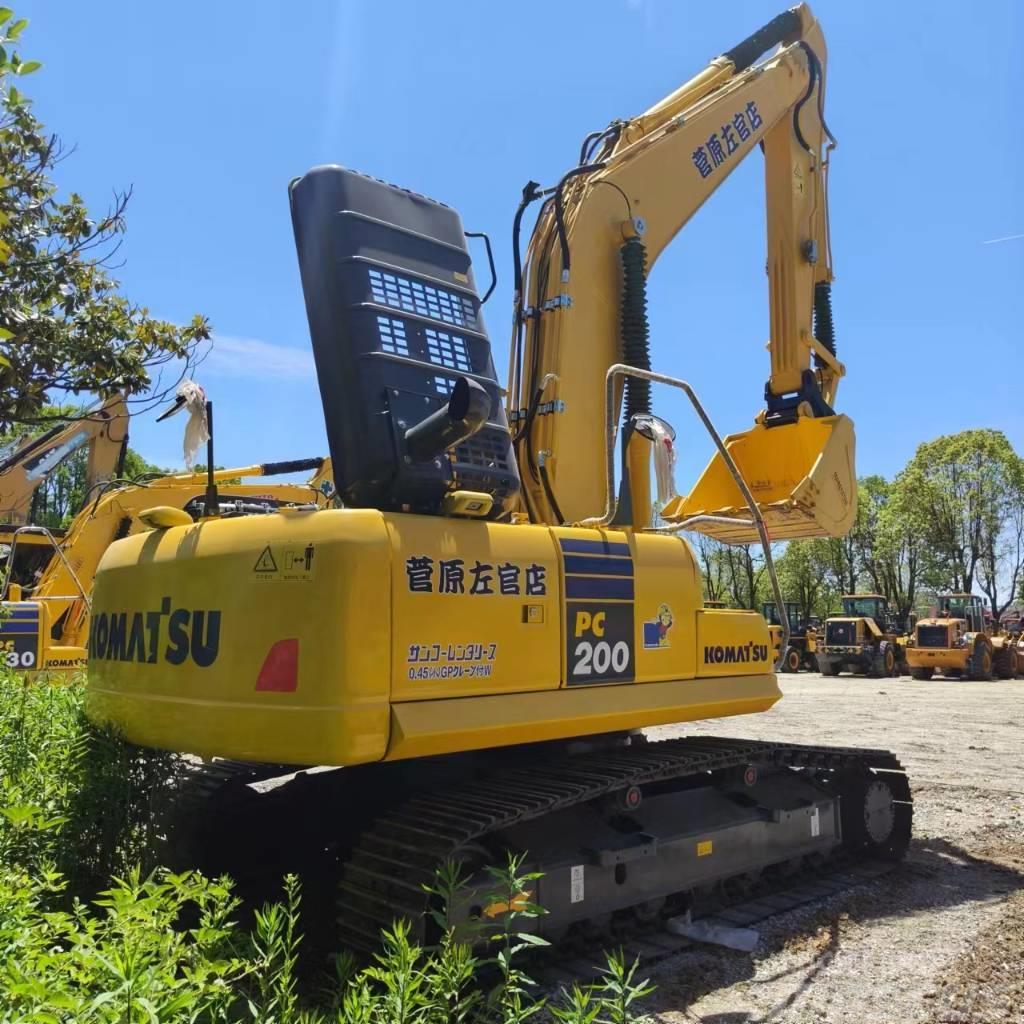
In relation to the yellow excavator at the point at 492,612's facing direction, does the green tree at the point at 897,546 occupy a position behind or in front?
in front

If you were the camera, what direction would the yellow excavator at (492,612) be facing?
facing away from the viewer and to the right of the viewer

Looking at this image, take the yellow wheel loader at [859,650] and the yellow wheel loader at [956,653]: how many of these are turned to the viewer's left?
0

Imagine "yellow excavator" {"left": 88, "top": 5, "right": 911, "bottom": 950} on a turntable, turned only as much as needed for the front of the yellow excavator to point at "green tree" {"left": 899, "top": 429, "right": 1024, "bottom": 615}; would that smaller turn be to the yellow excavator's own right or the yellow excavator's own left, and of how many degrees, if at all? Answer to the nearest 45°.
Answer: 0° — it already faces it
